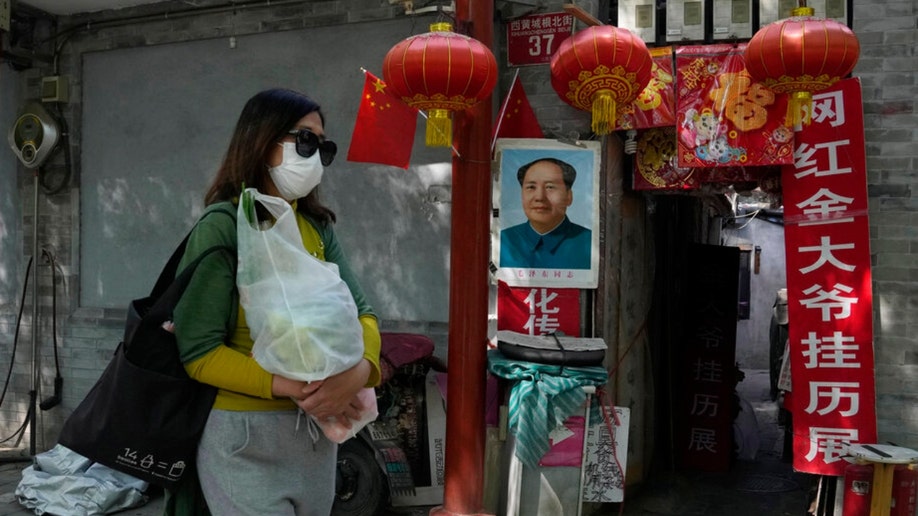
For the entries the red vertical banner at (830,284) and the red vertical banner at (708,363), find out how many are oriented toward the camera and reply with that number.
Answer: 2

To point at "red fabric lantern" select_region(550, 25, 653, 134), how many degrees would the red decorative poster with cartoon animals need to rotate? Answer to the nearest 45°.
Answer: approximately 45° to its right

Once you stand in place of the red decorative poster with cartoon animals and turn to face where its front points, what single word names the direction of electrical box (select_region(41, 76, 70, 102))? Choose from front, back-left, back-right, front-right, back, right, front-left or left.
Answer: right

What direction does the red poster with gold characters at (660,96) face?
toward the camera

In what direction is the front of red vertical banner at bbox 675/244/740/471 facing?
toward the camera

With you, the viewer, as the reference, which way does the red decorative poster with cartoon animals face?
facing the viewer

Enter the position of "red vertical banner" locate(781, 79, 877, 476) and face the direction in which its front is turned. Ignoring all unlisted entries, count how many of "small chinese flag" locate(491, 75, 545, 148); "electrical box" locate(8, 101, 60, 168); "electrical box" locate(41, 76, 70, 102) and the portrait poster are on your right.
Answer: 4

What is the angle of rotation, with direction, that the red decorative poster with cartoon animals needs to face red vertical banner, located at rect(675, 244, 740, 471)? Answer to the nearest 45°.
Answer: approximately 180°

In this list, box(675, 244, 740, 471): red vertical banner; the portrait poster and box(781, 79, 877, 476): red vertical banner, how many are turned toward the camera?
3
